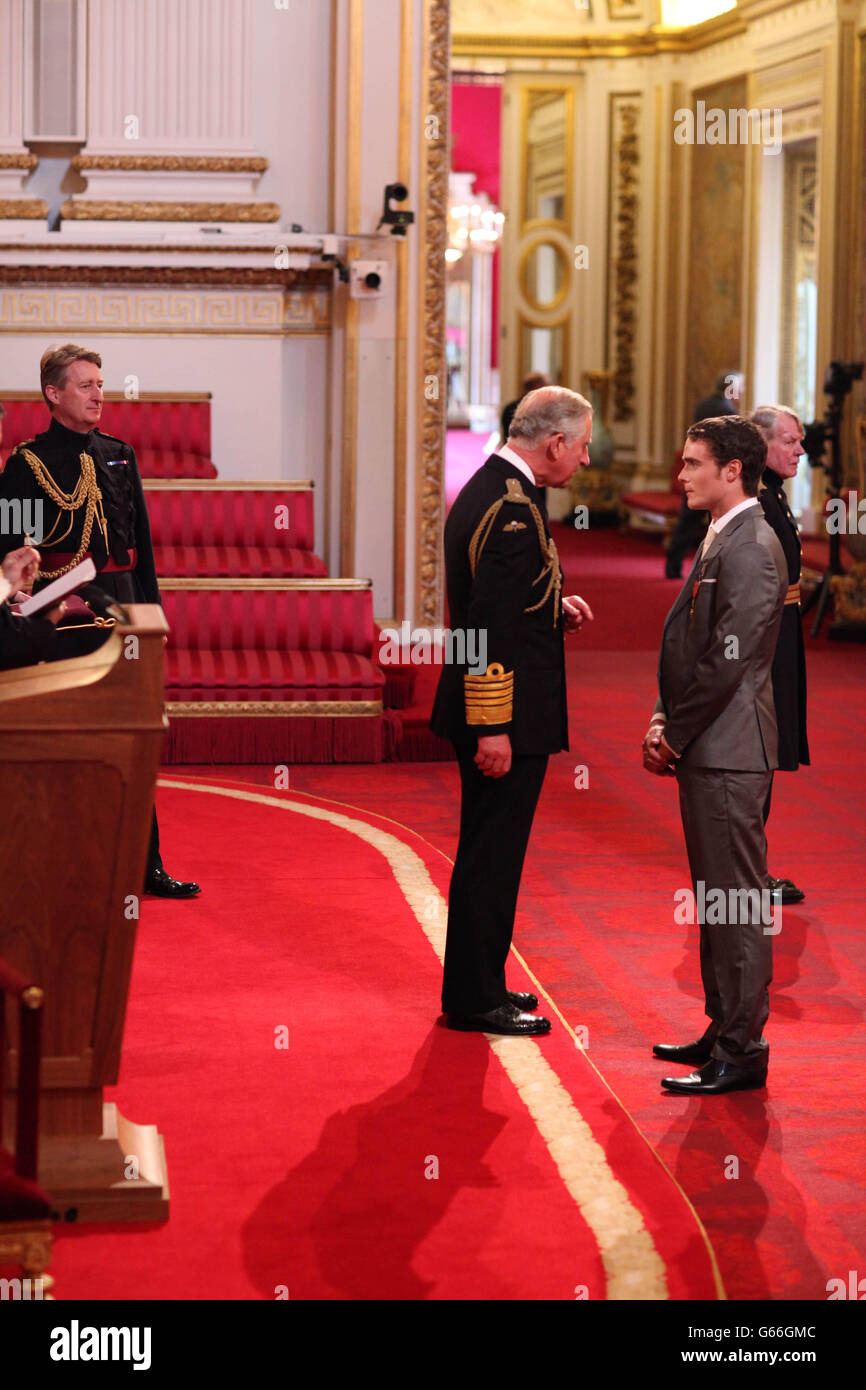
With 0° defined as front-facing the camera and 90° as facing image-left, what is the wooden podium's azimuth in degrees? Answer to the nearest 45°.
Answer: approximately 270°

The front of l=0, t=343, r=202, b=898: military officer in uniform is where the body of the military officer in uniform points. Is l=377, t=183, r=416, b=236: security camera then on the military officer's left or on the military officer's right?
on the military officer's left

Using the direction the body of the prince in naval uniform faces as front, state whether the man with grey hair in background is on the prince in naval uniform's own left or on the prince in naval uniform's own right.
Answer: on the prince in naval uniform's own left

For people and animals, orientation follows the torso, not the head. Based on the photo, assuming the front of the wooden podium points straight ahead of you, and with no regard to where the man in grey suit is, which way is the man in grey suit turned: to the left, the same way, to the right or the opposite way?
the opposite way

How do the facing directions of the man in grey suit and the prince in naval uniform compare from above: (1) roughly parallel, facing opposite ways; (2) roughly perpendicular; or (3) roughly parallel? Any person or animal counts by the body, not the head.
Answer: roughly parallel, facing opposite ways

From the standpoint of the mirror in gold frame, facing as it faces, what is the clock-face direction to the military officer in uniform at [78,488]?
The military officer in uniform is roughly at 12 o'clock from the mirror in gold frame.

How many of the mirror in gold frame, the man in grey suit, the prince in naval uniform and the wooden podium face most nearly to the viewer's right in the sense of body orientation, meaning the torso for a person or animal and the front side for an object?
2

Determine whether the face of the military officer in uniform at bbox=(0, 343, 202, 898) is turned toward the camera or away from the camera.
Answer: toward the camera

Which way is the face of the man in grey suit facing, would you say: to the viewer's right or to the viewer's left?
to the viewer's left

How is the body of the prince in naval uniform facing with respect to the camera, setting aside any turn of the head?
to the viewer's right

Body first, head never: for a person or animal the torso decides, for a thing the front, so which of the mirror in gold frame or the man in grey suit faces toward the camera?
the mirror in gold frame

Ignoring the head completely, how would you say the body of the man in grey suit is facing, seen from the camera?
to the viewer's left

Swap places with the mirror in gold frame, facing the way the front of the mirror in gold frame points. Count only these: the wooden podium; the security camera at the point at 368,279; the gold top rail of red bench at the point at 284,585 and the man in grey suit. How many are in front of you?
4

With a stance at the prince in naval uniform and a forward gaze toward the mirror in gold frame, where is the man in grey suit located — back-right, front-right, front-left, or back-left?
back-right

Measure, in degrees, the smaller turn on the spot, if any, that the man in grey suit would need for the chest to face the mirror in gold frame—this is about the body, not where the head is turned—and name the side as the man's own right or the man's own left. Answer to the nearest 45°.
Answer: approximately 90° to the man's own right

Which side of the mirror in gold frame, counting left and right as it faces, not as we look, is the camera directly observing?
front

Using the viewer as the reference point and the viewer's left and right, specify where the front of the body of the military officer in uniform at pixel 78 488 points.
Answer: facing the viewer and to the right of the viewer
